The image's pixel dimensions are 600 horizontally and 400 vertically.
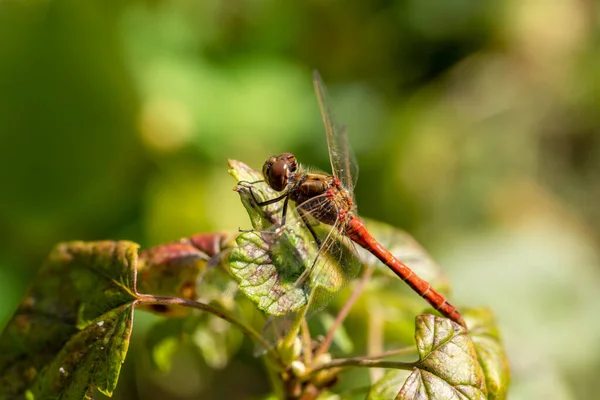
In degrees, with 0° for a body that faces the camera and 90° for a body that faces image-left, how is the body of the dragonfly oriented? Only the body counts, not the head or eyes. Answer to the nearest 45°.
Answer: approximately 90°
